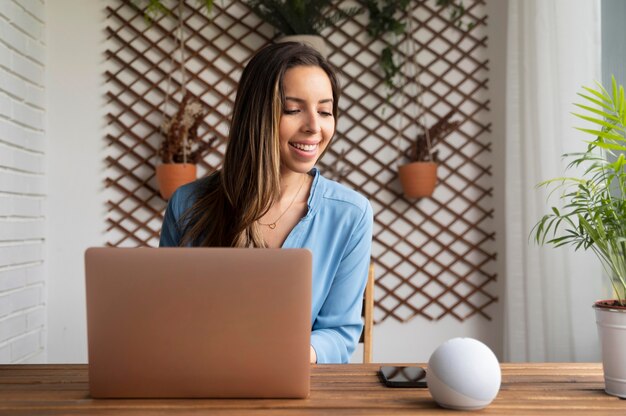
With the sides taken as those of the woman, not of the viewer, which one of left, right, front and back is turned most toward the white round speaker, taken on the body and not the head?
front

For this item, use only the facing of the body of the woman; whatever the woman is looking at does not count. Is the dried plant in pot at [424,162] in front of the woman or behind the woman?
behind

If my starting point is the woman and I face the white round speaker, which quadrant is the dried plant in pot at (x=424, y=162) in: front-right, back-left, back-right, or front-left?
back-left

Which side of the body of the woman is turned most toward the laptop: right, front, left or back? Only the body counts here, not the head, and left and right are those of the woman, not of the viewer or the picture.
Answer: front

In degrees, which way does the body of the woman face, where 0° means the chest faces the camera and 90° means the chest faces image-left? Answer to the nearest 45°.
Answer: approximately 0°

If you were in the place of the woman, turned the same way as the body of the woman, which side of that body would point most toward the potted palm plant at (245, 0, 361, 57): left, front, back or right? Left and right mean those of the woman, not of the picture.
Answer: back

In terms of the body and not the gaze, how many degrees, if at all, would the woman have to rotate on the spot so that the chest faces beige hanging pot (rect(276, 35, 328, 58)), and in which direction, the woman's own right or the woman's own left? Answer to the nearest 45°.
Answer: approximately 180°

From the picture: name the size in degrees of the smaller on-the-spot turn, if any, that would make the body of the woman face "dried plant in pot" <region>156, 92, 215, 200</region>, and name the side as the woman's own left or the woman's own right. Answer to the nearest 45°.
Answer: approximately 180°
